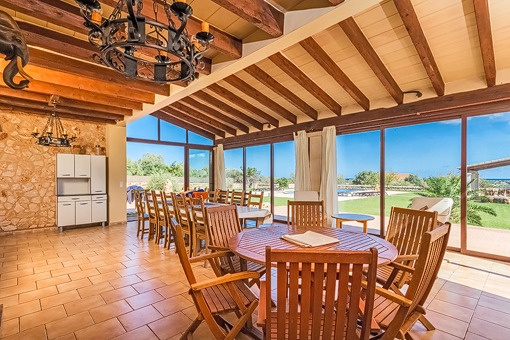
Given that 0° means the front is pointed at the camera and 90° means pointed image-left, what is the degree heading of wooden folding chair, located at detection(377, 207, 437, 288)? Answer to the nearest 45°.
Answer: approximately 45°

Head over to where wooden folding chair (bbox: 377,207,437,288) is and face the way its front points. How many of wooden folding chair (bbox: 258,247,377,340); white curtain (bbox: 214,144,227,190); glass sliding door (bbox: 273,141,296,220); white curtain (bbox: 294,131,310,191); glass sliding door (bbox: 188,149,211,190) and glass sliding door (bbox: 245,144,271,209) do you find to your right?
5

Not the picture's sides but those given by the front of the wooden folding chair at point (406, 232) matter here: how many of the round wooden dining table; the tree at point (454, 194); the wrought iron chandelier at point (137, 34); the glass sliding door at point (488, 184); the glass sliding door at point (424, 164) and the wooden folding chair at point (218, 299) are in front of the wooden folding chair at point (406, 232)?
3

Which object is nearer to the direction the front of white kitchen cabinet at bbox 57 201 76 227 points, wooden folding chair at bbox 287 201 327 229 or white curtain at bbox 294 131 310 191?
the wooden folding chair

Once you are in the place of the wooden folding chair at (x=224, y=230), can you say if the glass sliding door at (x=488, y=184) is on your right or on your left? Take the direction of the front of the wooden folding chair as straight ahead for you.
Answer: on your left

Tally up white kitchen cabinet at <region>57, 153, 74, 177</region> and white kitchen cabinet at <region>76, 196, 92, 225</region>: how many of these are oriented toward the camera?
2

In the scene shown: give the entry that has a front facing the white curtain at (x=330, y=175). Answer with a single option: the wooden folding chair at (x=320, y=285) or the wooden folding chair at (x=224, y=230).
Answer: the wooden folding chair at (x=320, y=285)

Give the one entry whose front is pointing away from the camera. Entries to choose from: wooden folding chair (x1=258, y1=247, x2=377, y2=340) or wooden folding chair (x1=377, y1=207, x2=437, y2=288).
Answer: wooden folding chair (x1=258, y1=247, x2=377, y2=340)

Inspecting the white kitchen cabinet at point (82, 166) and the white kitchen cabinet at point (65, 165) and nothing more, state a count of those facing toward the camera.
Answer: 2

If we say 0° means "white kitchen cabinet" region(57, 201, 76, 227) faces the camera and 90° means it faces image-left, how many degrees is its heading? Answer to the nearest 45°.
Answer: approximately 0°

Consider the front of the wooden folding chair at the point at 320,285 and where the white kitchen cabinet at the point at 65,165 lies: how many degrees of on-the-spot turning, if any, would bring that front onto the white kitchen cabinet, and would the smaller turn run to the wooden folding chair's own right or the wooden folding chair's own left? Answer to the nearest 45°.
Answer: approximately 45° to the wooden folding chair's own left

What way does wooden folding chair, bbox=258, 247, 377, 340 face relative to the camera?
away from the camera
